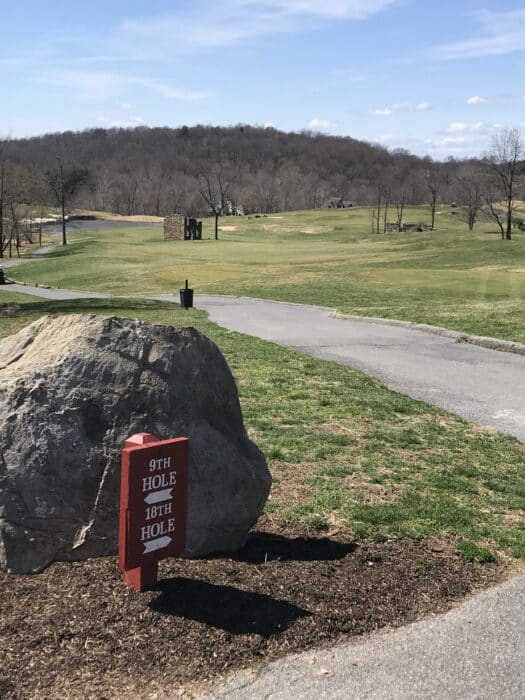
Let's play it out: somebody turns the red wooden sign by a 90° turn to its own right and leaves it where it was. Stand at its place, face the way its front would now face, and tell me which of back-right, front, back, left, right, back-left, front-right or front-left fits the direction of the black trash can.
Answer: back-right

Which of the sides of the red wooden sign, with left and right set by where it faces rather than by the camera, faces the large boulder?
back
